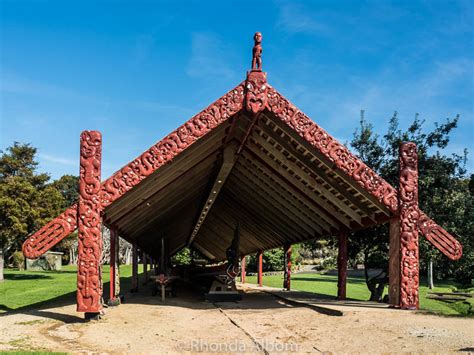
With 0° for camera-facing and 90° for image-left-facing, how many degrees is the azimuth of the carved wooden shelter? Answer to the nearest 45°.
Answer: approximately 0°

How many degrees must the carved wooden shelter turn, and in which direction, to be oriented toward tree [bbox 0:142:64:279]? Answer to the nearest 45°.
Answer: approximately 135° to its right

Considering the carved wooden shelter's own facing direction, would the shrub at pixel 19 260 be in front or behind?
behind
